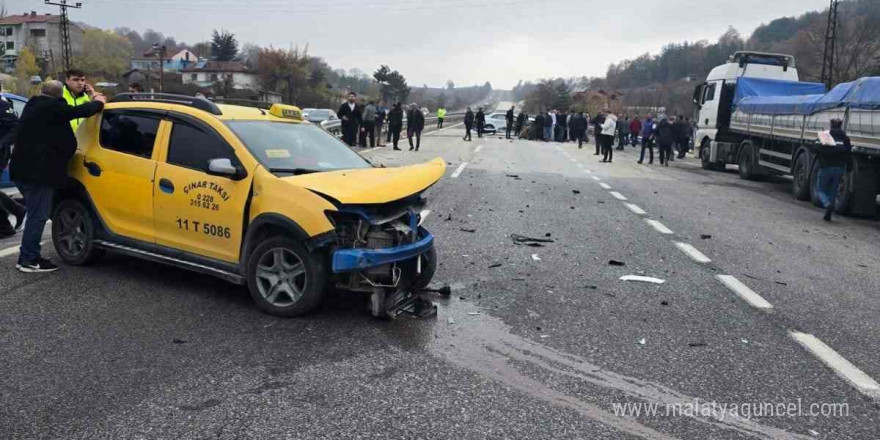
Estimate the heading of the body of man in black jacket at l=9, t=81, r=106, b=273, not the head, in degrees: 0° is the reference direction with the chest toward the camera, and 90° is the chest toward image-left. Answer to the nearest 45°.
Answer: approximately 225°

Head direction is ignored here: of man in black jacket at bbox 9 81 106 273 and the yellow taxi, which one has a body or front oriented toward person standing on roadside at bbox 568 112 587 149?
the man in black jacket

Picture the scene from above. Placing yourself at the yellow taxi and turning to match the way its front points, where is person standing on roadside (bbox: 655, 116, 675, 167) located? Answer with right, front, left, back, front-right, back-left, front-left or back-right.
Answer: left

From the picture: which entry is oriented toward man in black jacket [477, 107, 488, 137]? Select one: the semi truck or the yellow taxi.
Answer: the semi truck

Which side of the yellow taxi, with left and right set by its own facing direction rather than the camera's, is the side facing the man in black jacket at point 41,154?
back

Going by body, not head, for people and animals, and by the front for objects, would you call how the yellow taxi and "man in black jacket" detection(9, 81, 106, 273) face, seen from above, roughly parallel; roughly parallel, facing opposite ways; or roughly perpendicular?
roughly perpendicular

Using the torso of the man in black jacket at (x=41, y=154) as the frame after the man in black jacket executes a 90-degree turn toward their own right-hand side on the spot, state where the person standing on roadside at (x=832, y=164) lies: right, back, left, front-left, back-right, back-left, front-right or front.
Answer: front-left

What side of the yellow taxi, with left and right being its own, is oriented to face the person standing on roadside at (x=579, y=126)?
left

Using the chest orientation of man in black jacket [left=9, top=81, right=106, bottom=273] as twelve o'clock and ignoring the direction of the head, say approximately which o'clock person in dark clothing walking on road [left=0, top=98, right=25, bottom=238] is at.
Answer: The person in dark clothing walking on road is roughly at 10 o'clock from the man in black jacket.

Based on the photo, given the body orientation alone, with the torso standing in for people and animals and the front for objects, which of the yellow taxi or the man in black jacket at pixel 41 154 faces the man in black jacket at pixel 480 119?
the man in black jacket at pixel 41 154

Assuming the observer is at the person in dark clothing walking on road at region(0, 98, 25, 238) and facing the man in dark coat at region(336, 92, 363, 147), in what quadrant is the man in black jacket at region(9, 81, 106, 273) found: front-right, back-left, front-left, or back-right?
back-right
